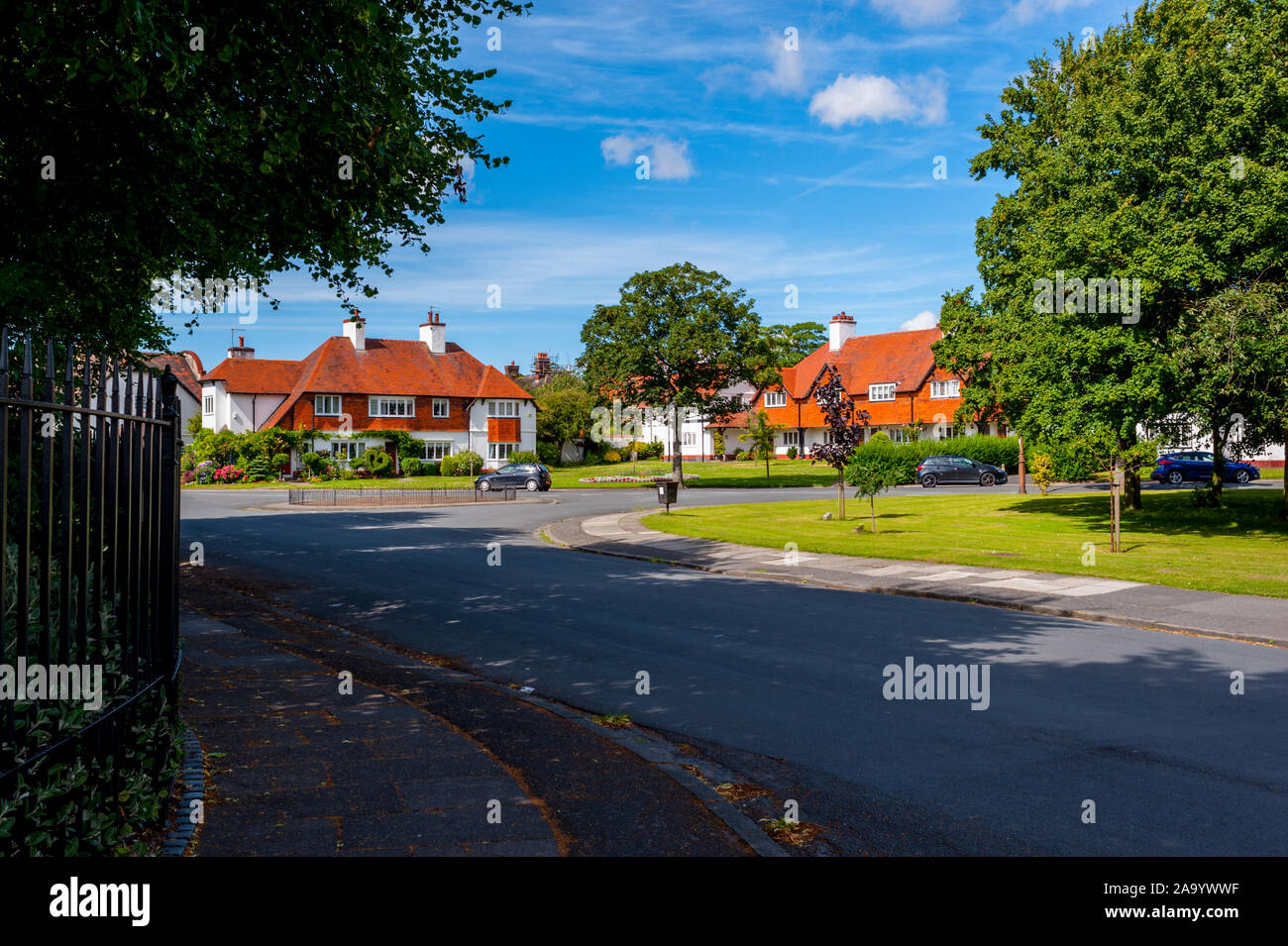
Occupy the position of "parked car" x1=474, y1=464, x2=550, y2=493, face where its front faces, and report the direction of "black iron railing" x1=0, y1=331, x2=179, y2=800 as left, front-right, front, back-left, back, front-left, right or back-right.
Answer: left

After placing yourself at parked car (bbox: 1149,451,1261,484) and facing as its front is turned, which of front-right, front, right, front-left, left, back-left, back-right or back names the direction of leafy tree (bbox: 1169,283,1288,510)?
right

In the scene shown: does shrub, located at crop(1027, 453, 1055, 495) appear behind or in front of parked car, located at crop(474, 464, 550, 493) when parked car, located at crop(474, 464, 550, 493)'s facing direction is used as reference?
behind

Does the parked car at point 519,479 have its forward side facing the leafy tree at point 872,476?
no

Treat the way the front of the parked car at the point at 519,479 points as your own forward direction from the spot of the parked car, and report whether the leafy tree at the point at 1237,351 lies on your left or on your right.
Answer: on your left

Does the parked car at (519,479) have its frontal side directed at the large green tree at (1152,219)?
no

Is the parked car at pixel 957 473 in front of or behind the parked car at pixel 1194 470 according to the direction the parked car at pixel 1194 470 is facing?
behind

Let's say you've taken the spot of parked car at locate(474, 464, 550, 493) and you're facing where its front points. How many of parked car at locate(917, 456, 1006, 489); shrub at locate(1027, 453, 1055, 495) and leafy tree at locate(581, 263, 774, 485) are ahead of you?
0

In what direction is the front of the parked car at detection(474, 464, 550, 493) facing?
to the viewer's left

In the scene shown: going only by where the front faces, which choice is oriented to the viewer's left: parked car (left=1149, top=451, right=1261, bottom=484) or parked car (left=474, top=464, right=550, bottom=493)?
parked car (left=474, top=464, right=550, bottom=493)

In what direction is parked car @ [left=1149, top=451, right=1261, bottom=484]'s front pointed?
to the viewer's right
